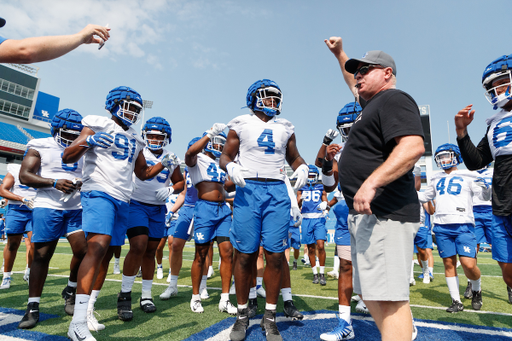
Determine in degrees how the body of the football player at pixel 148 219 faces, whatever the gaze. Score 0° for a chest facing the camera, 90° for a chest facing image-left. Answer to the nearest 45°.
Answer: approximately 0°

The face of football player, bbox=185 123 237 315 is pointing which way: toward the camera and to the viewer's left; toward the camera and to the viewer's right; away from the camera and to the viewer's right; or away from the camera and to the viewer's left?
toward the camera and to the viewer's right

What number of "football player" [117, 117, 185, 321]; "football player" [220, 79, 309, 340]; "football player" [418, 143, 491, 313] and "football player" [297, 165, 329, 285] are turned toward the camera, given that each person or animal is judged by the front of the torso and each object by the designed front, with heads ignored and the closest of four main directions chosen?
4

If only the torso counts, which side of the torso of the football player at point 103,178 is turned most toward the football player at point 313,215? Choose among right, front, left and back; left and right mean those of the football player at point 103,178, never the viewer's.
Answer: left

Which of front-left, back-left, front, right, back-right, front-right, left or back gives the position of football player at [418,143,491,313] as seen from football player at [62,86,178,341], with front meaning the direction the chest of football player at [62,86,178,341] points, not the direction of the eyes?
front-left

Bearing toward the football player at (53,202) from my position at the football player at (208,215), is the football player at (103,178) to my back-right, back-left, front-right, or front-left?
front-left

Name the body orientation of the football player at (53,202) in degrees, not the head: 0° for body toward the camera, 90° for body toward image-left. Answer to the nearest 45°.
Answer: approximately 315°

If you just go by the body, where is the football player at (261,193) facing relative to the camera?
toward the camera

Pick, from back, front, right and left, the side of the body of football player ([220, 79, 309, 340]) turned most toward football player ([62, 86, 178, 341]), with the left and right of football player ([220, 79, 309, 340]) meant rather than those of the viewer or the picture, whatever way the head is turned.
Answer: right

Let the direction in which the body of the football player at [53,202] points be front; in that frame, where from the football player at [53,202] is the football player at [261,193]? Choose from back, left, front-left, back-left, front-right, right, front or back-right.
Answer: front

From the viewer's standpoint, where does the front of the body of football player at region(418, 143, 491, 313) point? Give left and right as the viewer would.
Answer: facing the viewer

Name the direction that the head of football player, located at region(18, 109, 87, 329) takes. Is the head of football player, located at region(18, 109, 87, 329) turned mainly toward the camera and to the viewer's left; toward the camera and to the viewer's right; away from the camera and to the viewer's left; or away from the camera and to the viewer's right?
toward the camera and to the viewer's right

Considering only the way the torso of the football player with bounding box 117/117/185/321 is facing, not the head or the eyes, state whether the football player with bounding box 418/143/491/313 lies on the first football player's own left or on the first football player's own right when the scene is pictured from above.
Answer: on the first football player's own left

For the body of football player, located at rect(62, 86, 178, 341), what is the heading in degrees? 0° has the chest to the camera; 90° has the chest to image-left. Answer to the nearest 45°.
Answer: approximately 315°

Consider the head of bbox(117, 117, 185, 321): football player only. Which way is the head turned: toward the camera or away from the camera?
toward the camera

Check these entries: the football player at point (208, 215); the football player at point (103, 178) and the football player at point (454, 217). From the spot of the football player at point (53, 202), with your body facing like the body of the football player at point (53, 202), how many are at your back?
0
